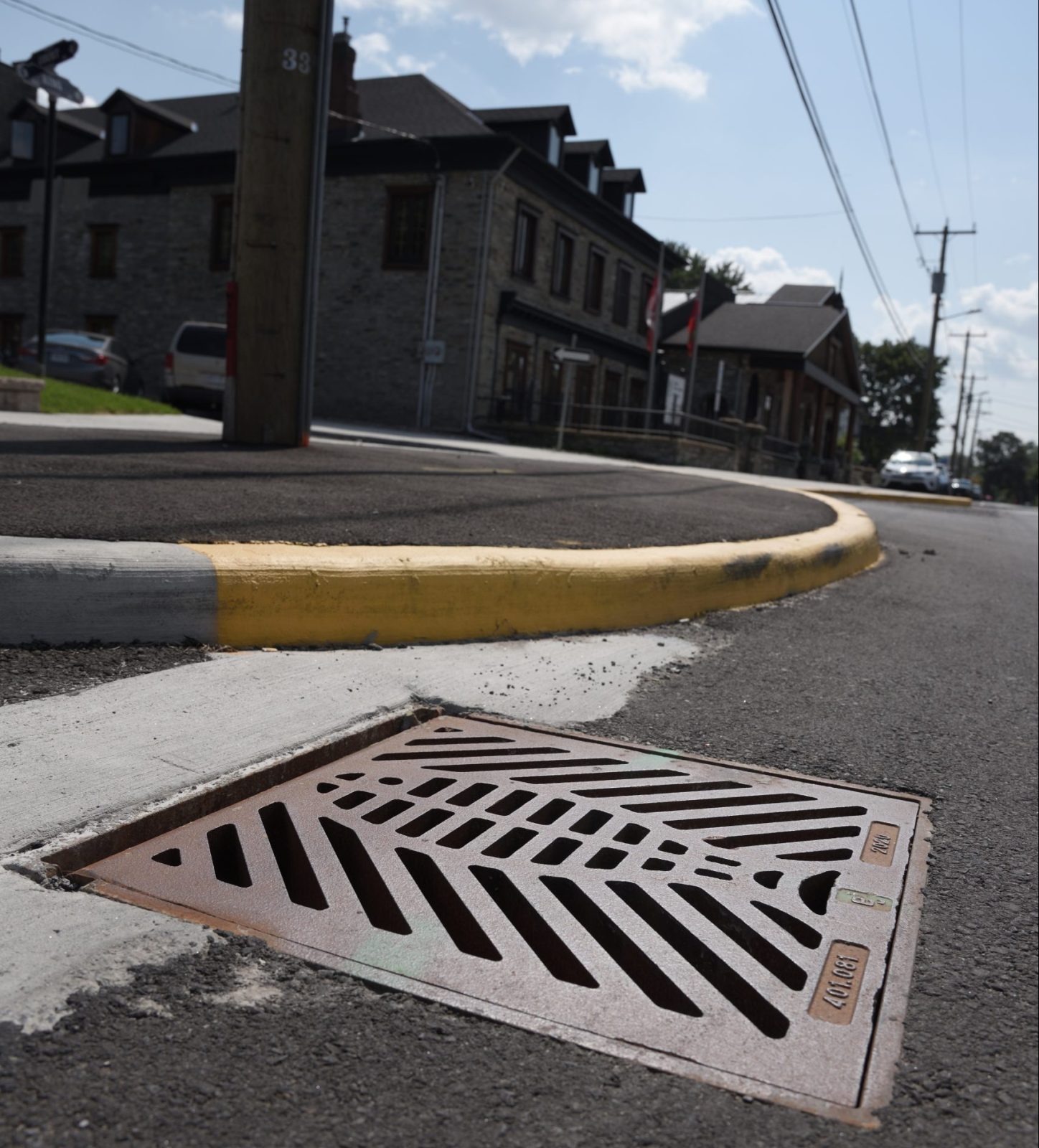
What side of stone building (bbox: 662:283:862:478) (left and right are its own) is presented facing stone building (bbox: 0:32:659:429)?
right

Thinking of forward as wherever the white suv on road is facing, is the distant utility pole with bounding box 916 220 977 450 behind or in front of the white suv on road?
behind

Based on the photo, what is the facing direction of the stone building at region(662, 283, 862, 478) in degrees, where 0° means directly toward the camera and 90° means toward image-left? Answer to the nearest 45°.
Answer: approximately 315°

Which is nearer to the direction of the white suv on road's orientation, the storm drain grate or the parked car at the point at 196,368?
the storm drain grate

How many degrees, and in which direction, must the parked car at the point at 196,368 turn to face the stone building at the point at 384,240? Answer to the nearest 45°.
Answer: approximately 45° to its right

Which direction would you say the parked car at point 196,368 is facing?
away from the camera

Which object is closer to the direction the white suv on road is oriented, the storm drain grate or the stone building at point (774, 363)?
the storm drain grate

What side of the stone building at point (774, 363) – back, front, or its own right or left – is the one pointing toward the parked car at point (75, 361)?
right

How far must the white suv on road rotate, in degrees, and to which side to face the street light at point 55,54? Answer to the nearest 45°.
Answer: approximately 45° to its right
